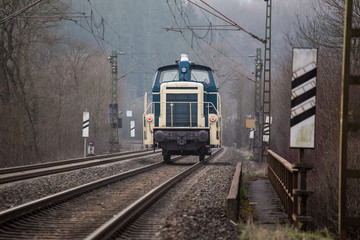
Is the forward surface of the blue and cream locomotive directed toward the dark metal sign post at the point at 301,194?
yes

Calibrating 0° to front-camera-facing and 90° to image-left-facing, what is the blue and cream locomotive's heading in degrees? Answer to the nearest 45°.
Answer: approximately 0°

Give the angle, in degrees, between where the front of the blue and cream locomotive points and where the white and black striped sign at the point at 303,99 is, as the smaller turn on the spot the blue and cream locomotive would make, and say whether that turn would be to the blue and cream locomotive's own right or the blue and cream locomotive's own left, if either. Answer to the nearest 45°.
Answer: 0° — it already faces it

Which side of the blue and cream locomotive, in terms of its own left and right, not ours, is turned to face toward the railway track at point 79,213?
front
